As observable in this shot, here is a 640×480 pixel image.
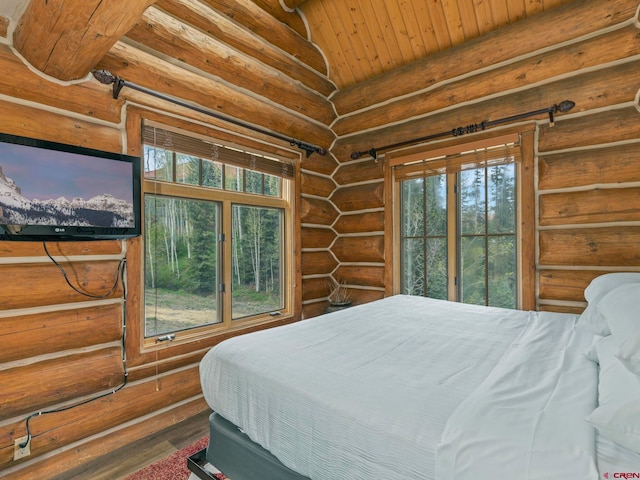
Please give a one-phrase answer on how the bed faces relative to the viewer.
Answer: facing away from the viewer and to the left of the viewer

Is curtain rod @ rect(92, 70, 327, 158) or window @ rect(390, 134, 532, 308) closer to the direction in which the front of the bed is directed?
the curtain rod

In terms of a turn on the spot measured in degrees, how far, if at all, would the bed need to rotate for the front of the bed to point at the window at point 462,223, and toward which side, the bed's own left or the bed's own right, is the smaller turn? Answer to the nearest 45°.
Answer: approximately 45° to the bed's own right

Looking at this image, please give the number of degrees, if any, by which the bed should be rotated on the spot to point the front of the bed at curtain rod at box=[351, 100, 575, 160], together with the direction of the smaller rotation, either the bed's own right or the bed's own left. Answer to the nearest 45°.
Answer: approximately 45° to the bed's own right

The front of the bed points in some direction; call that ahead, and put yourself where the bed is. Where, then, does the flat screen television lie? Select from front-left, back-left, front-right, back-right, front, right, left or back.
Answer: front-left

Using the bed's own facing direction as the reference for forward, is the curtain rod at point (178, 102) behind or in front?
in front
